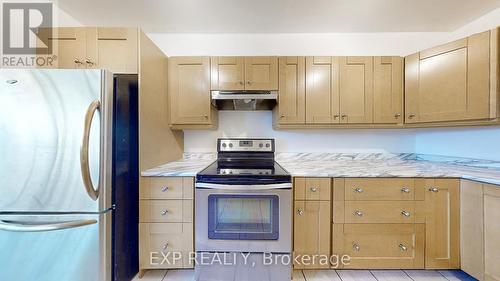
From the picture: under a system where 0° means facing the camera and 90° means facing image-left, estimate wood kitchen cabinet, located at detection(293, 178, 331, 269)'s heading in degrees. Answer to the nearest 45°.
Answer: approximately 0°

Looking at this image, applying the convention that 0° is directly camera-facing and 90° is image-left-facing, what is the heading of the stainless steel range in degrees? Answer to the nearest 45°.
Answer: approximately 0°

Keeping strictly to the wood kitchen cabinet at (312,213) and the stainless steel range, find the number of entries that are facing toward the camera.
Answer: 2
